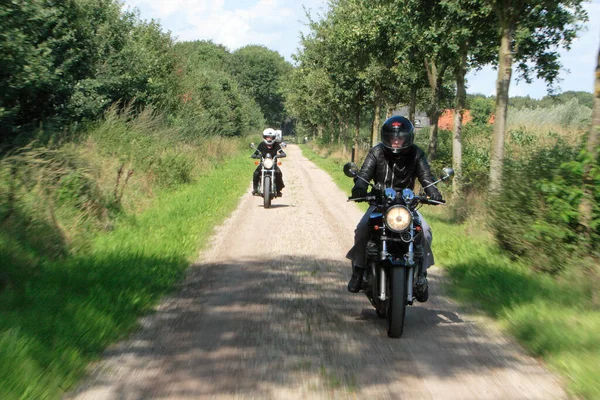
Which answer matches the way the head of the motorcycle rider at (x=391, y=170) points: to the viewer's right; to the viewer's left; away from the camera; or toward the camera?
toward the camera

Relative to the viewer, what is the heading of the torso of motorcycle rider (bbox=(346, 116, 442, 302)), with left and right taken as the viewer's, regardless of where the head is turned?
facing the viewer

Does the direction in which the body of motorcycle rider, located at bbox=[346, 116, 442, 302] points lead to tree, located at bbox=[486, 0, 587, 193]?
no

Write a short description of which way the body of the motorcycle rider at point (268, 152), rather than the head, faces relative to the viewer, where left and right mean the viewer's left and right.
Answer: facing the viewer

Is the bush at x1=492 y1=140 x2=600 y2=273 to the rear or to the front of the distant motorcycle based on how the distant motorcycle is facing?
to the front

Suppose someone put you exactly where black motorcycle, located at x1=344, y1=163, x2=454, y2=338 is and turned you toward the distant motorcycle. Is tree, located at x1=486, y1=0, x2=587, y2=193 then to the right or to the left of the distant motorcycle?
right

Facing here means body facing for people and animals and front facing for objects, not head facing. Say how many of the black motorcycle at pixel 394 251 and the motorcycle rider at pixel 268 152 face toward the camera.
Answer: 2

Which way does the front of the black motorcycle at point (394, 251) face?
toward the camera

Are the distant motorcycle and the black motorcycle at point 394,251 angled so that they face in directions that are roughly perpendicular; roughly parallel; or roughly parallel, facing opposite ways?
roughly parallel

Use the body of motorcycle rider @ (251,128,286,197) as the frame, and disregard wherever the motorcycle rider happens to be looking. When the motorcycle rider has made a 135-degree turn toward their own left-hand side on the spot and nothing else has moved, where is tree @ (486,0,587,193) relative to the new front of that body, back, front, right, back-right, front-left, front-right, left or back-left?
right

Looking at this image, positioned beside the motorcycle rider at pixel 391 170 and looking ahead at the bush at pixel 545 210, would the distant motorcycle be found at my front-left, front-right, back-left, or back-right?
front-left

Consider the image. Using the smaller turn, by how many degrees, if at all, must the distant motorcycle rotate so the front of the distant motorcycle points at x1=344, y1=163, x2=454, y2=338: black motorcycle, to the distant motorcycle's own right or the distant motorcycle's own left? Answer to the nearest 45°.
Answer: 0° — it already faces it

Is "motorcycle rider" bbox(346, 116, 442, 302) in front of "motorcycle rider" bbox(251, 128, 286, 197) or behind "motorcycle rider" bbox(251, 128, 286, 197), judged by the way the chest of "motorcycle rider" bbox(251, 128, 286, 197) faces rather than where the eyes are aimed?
in front

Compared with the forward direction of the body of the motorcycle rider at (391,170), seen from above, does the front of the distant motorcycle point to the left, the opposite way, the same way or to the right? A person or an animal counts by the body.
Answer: the same way

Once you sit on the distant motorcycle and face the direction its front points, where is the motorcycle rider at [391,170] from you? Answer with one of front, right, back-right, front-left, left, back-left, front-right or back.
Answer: front

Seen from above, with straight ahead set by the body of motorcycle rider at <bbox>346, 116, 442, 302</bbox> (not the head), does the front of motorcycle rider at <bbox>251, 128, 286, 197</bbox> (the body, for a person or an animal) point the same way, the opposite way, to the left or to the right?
the same way
